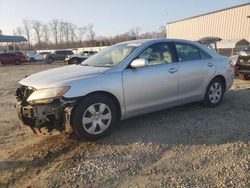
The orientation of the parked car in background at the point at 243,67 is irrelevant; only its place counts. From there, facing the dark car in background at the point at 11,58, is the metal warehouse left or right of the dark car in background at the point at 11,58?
right

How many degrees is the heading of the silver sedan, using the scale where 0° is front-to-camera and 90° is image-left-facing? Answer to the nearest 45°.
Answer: approximately 45°

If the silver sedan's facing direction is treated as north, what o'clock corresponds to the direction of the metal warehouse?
The metal warehouse is roughly at 5 o'clock from the silver sedan.

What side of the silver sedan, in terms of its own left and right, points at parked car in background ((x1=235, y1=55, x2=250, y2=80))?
back
